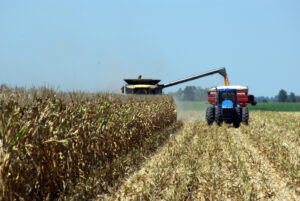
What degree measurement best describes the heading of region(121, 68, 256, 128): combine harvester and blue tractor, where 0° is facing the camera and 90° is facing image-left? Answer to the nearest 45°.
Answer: approximately 0°
